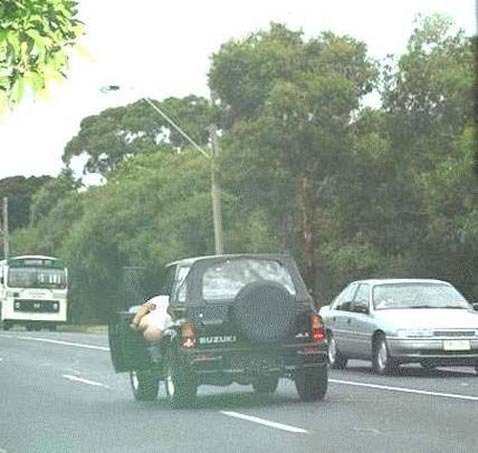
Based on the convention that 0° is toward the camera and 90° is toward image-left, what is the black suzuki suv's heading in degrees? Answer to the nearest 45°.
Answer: approximately 180°

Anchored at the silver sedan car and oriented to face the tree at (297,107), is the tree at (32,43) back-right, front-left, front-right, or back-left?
back-left

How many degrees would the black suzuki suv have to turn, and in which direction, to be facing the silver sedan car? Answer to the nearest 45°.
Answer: approximately 45° to its right

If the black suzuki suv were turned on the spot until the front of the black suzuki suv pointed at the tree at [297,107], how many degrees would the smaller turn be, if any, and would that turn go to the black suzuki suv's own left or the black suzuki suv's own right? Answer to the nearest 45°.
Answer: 0° — it already faces it

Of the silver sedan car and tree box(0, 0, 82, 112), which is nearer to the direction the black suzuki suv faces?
the silver sedan car

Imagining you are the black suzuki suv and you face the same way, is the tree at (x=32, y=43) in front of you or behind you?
behind
